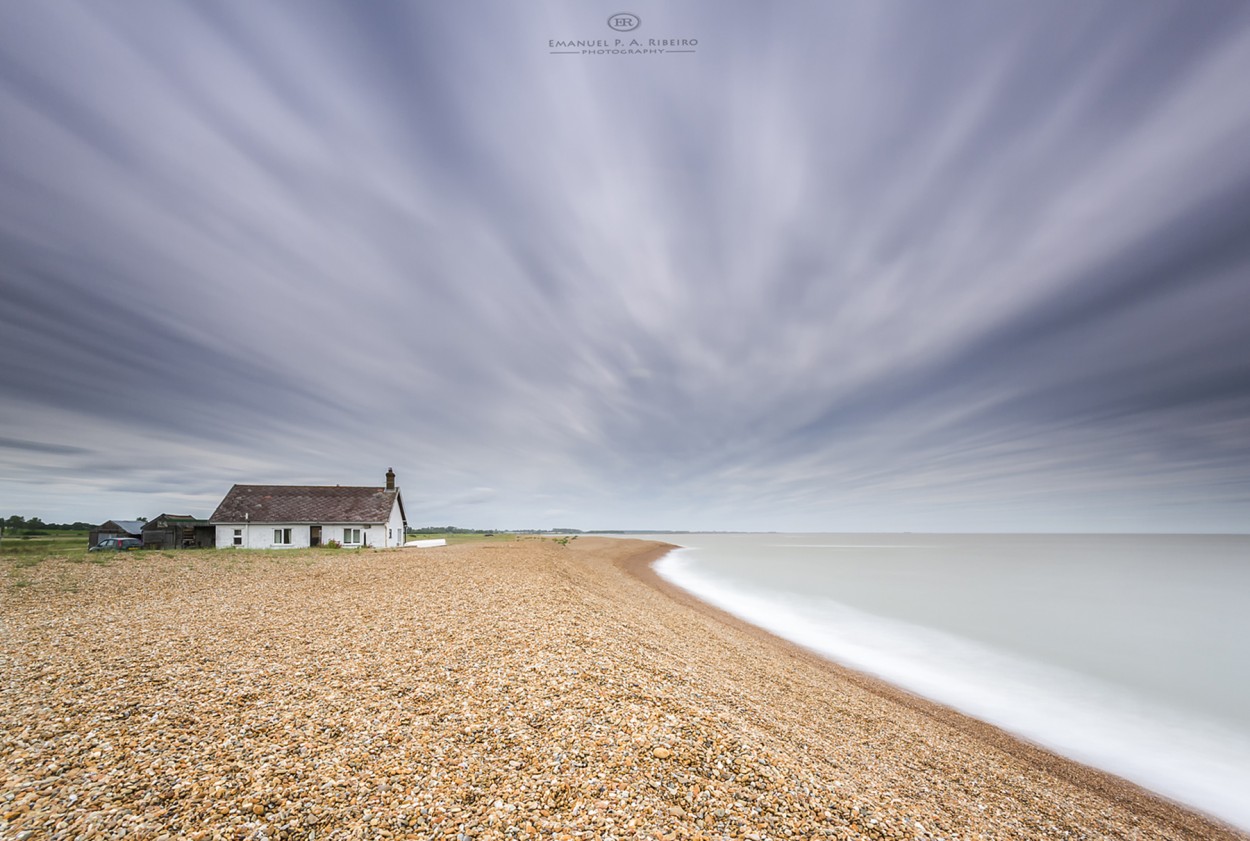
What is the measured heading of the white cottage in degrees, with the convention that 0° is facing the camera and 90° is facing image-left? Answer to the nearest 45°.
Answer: approximately 0°

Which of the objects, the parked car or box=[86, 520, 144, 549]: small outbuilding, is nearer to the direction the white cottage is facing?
the parked car

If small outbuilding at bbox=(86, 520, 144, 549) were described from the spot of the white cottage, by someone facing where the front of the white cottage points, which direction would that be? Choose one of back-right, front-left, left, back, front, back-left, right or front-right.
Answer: back-right

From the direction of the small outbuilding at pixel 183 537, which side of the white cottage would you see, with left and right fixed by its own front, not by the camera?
right

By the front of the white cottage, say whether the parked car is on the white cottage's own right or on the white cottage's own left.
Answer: on the white cottage's own right
